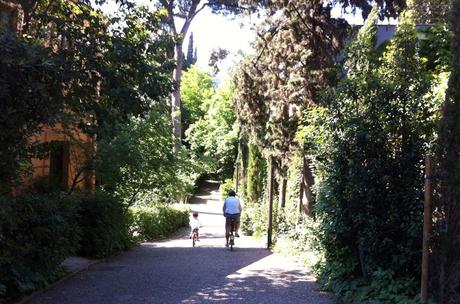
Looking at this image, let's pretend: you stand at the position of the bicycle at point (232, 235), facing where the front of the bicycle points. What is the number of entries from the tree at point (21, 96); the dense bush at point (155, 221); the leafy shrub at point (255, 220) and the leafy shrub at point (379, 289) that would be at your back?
2

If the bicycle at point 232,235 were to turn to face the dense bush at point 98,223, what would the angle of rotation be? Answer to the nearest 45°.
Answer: approximately 135° to its left

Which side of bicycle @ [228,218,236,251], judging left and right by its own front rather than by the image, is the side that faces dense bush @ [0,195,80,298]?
back

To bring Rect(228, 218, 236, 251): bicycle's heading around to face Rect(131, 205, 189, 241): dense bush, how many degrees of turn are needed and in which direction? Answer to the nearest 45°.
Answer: approximately 45° to its left

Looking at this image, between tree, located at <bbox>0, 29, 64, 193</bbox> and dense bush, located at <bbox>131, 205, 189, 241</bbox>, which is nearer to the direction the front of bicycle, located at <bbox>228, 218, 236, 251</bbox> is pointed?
the dense bush

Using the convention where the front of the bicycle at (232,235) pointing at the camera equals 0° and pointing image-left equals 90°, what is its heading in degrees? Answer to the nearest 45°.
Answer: approximately 180°

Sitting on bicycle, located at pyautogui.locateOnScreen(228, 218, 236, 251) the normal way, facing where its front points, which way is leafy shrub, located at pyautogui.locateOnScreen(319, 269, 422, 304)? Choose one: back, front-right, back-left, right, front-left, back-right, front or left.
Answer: back
